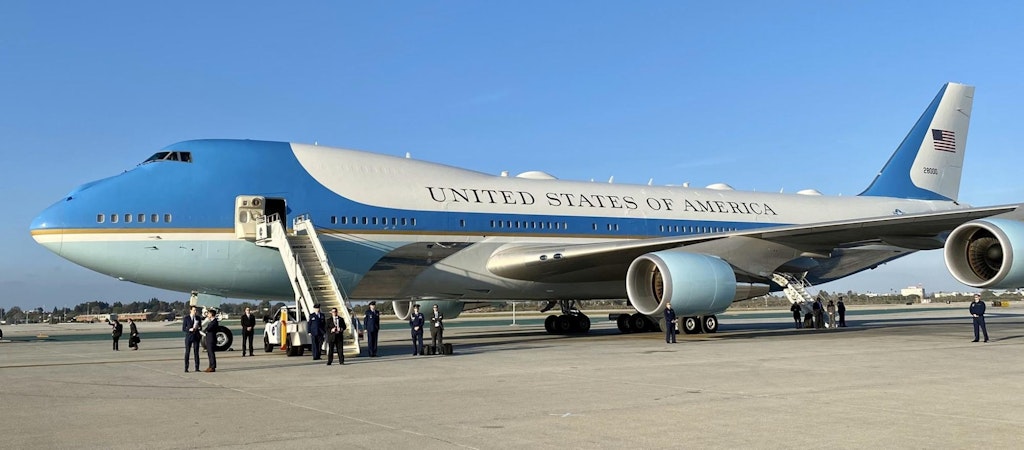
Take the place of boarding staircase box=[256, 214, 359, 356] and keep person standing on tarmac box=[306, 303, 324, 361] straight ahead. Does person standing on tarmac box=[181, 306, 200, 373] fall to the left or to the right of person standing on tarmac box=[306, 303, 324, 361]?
right

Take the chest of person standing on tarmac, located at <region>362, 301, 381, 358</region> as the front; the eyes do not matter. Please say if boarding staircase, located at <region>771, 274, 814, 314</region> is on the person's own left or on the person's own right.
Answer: on the person's own left

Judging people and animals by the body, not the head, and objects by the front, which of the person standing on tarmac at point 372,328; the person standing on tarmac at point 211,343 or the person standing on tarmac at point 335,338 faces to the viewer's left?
the person standing on tarmac at point 211,343

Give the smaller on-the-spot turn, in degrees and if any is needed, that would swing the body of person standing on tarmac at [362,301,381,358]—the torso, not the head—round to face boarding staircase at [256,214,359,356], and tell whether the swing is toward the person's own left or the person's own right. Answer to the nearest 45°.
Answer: approximately 135° to the person's own right

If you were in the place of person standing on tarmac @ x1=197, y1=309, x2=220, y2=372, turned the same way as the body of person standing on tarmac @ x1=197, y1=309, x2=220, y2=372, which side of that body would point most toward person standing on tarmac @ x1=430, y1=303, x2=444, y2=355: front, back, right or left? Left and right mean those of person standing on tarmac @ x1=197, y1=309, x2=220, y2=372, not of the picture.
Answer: back

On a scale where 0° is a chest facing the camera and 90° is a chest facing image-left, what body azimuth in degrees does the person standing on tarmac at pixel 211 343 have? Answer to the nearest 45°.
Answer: approximately 90°

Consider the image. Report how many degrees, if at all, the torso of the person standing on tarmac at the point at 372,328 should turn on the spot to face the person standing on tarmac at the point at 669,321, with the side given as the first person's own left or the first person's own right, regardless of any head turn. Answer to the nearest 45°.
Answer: approximately 90° to the first person's own left
